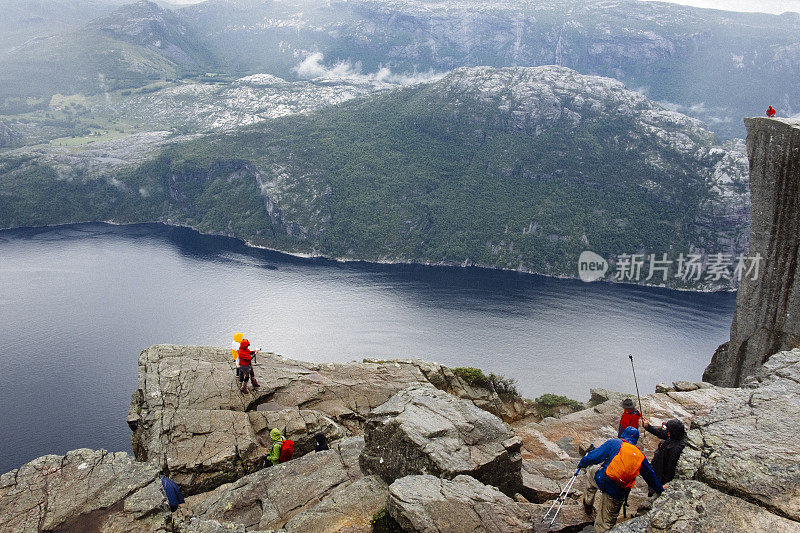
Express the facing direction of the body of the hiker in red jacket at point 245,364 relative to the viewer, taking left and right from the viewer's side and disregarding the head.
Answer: facing to the right of the viewer

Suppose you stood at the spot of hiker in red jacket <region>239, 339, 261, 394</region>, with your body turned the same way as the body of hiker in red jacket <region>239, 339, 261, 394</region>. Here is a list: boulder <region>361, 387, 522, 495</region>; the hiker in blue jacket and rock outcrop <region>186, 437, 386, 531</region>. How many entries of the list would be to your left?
0

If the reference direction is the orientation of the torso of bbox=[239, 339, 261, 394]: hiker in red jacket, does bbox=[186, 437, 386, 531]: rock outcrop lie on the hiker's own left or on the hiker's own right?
on the hiker's own right

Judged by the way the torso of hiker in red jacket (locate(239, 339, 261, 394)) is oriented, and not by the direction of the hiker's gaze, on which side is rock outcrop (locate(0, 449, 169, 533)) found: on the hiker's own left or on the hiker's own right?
on the hiker's own right

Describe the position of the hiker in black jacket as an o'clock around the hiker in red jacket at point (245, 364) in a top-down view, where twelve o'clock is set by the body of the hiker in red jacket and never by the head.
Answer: The hiker in black jacket is roughly at 2 o'clock from the hiker in red jacket.

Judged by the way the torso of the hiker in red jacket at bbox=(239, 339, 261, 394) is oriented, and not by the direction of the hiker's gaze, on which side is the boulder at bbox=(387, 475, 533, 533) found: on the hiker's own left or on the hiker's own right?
on the hiker's own right

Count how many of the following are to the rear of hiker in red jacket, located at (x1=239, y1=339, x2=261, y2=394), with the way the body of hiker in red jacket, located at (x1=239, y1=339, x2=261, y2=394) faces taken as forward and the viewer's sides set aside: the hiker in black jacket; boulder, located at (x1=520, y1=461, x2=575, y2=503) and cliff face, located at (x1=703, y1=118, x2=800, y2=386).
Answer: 0

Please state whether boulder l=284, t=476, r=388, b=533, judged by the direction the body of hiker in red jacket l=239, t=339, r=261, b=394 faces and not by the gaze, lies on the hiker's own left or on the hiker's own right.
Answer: on the hiker's own right

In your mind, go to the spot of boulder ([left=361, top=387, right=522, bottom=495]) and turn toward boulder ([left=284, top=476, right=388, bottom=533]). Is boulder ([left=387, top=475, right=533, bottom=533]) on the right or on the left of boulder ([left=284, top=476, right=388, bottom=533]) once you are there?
left
